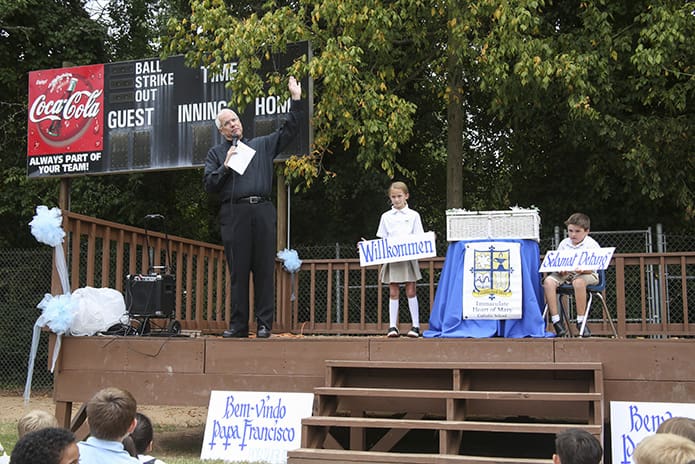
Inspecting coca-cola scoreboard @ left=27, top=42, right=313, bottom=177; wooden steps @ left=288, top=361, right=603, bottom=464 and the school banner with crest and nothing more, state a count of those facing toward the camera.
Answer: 3

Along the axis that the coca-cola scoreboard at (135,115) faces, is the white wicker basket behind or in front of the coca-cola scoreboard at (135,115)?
in front

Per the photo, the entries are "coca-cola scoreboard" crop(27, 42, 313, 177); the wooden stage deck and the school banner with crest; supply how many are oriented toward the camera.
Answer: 3

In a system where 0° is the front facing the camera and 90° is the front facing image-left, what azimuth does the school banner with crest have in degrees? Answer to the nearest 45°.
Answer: approximately 0°

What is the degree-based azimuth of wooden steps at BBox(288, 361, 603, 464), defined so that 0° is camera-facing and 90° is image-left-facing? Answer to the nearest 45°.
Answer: approximately 0°
